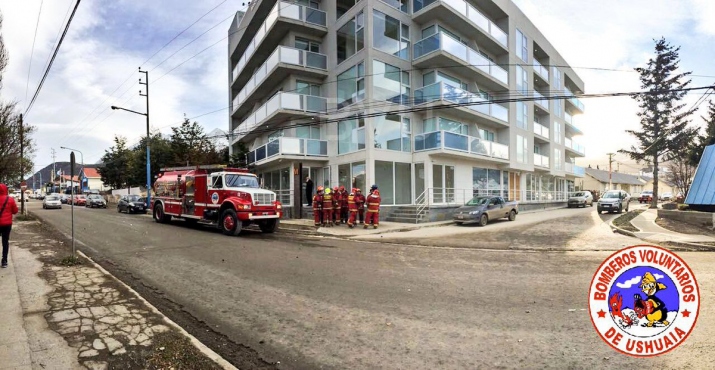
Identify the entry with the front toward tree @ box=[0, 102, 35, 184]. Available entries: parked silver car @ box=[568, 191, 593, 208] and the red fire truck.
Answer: the parked silver car

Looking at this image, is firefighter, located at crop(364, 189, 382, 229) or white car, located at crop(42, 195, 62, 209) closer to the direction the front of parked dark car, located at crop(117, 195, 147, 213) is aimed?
the firefighter

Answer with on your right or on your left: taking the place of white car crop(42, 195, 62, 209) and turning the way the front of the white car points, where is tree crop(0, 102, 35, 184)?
on your right

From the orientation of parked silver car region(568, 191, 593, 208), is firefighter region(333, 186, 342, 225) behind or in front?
in front

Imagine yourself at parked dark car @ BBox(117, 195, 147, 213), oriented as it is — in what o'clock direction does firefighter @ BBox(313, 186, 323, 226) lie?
The firefighter is roughly at 1 o'clock from the parked dark car.

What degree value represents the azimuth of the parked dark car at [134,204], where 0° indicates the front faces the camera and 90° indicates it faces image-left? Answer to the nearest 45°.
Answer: approximately 315°

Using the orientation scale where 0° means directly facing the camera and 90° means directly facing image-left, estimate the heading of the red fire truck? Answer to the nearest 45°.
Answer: approximately 315°
